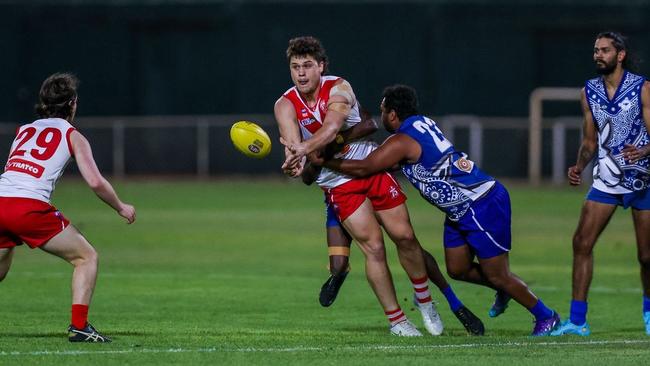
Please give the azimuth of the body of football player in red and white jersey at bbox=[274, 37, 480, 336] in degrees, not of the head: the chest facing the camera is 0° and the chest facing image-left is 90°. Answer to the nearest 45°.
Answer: approximately 45°

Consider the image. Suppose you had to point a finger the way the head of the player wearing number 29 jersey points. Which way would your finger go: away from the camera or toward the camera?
away from the camera

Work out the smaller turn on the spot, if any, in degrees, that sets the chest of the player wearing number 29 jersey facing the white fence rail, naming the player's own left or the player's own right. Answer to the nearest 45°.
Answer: approximately 45° to the player's own left

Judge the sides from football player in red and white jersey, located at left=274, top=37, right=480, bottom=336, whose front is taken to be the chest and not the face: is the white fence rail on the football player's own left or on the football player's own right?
on the football player's own right

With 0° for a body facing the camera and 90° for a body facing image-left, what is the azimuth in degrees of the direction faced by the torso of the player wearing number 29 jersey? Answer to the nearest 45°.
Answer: approximately 225°
